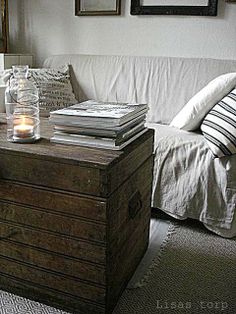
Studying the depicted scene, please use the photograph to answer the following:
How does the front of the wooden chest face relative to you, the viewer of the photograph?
facing the viewer

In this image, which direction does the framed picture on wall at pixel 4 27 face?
toward the camera

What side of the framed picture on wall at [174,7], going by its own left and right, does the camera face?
front

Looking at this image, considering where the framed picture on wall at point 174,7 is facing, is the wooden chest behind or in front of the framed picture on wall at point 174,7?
in front

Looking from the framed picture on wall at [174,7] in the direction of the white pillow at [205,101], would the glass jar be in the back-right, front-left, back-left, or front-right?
front-right

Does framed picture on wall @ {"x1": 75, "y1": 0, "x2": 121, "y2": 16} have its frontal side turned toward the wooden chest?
yes

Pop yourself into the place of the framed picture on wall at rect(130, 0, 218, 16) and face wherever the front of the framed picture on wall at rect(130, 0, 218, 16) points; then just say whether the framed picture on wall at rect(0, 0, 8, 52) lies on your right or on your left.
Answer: on your right

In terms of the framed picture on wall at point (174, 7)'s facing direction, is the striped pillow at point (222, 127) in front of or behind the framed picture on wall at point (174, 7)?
in front

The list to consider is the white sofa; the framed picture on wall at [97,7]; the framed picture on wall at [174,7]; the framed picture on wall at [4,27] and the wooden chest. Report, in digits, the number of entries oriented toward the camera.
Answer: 5

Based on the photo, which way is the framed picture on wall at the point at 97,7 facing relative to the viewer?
toward the camera

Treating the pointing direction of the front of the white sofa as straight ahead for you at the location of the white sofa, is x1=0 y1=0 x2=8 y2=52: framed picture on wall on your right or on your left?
on your right

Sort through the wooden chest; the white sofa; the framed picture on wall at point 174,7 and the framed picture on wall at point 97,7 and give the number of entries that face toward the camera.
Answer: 4

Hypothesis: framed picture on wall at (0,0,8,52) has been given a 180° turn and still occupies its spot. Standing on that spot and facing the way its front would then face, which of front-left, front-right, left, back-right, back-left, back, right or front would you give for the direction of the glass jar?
back
